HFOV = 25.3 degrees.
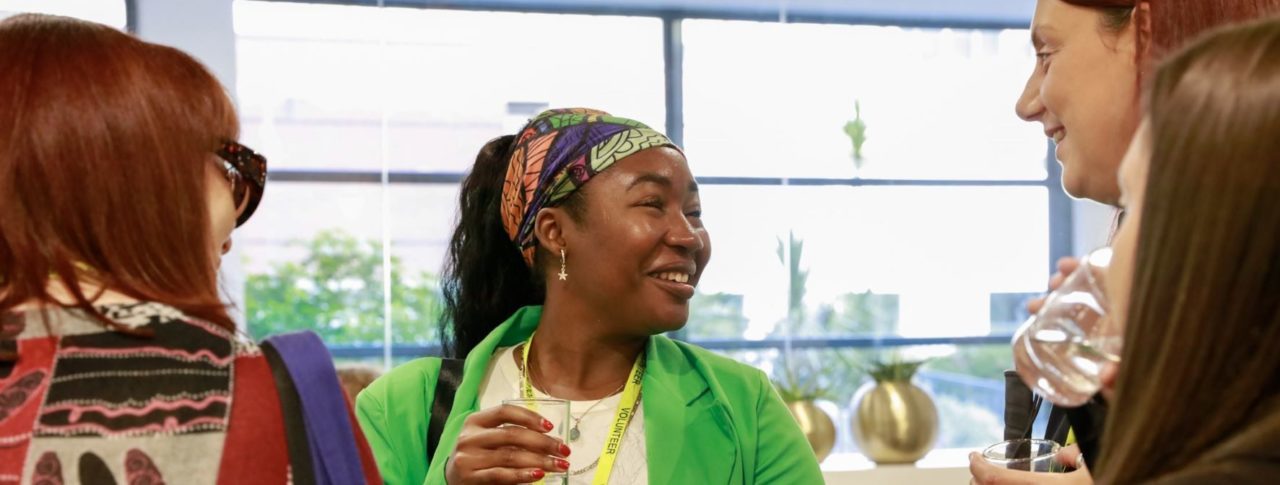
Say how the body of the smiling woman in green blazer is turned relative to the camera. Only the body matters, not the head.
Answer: toward the camera

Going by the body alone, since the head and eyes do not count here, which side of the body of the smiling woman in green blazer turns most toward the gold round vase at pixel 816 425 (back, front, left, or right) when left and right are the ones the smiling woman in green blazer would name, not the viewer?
back

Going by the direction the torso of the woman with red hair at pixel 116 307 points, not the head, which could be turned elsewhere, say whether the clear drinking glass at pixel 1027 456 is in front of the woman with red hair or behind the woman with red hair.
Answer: in front

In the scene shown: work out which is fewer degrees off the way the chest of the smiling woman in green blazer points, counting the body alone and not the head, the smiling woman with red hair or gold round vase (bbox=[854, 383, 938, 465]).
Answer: the smiling woman with red hair

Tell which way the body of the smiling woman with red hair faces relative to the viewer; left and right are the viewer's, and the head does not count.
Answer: facing to the left of the viewer

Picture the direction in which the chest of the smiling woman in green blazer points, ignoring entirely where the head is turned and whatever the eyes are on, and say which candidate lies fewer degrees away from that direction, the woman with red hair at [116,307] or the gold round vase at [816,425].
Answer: the woman with red hair

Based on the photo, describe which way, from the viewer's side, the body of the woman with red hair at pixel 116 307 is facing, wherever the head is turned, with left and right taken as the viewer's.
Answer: facing away from the viewer and to the right of the viewer

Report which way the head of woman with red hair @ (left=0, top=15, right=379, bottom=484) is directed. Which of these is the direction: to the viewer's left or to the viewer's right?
to the viewer's right

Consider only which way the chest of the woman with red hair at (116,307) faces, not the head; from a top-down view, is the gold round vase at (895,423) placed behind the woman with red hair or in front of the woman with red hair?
in front

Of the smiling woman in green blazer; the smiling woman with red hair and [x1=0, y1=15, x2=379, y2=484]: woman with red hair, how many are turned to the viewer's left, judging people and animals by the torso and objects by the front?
1
